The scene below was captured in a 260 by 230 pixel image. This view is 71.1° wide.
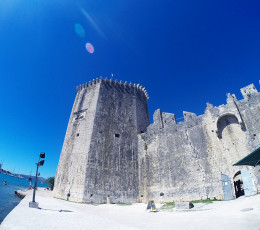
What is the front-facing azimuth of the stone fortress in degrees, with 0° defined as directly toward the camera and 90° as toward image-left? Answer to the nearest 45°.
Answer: approximately 0°
